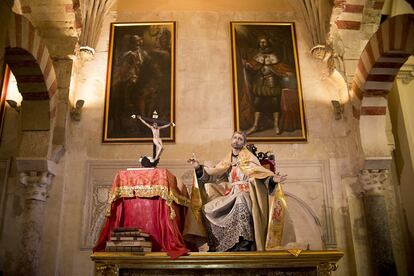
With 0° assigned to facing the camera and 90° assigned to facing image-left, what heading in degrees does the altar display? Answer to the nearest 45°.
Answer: approximately 0°

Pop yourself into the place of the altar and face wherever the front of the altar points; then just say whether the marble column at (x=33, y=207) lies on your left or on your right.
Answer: on your right

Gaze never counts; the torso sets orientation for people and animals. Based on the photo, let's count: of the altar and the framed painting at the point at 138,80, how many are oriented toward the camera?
2

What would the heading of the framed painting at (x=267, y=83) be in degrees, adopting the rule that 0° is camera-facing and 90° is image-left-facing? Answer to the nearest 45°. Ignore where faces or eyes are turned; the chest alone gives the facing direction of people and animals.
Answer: approximately 0°
